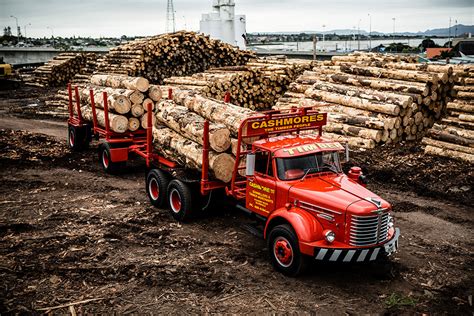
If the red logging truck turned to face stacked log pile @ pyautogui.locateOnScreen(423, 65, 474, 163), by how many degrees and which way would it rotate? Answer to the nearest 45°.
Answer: approximately 90° to its left

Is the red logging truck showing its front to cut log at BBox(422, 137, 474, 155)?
no

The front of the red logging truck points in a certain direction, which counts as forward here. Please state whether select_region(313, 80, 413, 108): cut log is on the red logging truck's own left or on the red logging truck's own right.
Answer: on the red logging truck's own left

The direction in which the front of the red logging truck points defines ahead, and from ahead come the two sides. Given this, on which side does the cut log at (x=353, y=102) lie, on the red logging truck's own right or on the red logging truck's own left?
on the red logging truck's own left

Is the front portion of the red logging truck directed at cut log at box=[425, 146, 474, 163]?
no
